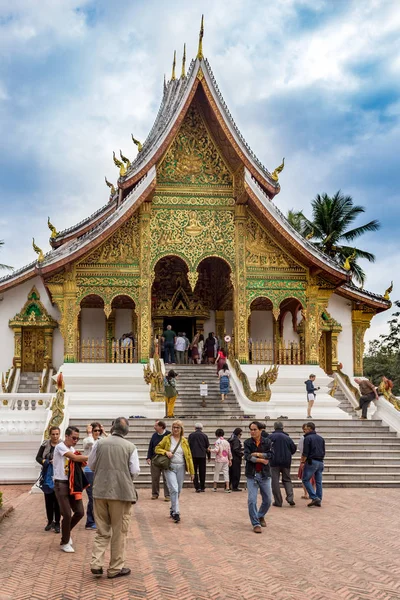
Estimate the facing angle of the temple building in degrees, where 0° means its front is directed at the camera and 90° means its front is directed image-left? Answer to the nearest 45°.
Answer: approximately 0°

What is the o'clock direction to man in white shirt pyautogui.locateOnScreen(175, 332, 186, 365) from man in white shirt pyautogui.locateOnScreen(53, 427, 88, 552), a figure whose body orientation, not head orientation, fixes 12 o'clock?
man in white shirt pyautogui.locateOnScreen(175, 332, 186, 365) is roughly at 8 o'clock from man in white shirt pyautogui.locateOnScreen(53, 427, 88, 552).

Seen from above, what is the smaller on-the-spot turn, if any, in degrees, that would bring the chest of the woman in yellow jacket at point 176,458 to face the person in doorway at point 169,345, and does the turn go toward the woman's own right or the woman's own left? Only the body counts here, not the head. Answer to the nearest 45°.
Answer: approximately 180°

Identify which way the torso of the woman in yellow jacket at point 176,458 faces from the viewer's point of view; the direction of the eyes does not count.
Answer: toward the camera

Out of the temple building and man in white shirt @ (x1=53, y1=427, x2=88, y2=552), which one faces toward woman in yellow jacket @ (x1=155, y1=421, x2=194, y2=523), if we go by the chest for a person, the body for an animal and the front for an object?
the temple building

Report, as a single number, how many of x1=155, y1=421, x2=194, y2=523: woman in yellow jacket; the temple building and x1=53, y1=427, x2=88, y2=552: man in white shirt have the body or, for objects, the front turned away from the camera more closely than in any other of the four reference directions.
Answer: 0

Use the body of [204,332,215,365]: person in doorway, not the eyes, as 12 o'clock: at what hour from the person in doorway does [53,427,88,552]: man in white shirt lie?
The man in white shirt is roughly at 6 o'clock from the person in doorway.

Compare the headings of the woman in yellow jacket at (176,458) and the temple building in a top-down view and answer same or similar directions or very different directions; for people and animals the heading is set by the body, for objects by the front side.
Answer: same or similar directions

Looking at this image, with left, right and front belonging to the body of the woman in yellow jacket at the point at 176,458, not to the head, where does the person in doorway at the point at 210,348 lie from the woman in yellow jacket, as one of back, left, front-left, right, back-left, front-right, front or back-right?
back

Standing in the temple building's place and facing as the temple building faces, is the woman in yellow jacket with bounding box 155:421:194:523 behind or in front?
in front

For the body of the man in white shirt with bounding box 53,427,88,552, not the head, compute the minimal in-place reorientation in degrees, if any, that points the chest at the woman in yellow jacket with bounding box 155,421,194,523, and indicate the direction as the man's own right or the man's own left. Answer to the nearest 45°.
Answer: approximately 90° to the man's own left

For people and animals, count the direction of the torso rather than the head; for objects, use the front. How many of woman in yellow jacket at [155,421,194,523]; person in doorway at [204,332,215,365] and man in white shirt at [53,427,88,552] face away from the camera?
1
